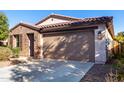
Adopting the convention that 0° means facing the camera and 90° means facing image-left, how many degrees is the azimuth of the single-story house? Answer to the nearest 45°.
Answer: approximately 45°

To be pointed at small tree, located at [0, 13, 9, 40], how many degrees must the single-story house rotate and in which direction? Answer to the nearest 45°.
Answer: approximately 45° to its right

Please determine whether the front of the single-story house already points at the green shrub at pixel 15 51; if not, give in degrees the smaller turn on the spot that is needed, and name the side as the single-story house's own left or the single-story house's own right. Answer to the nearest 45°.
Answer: approximately 45° to the single-story house's own right
